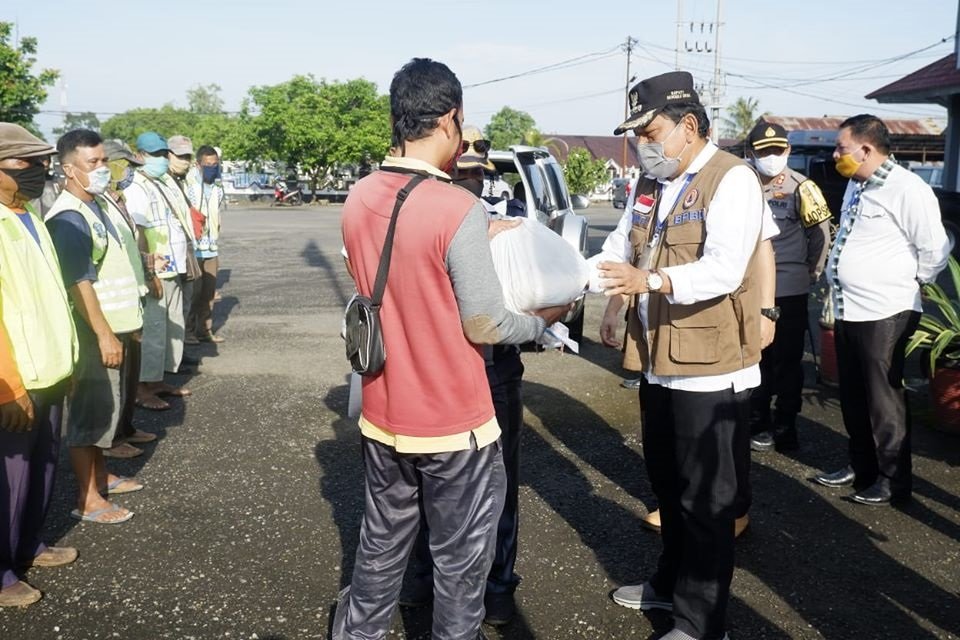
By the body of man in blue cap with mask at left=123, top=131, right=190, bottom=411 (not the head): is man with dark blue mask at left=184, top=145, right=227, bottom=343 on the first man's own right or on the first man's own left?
on the first man's own left

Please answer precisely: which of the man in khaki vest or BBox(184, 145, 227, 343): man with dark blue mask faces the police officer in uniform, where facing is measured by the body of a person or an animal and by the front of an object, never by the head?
the man with dark blue mask

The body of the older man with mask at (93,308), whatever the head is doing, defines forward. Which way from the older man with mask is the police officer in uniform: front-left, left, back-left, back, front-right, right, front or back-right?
front-left

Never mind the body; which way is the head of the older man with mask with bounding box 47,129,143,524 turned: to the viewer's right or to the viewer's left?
to the viewer's right

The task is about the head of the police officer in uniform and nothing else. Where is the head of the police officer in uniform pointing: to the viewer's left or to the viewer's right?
to the viewer's left

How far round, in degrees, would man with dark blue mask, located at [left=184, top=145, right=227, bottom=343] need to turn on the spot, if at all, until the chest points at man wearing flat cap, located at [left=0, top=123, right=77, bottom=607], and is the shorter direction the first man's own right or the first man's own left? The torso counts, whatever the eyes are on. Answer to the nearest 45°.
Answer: approximately 45° to the first man's own right

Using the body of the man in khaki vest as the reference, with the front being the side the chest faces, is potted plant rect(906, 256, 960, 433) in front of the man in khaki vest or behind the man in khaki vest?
behind

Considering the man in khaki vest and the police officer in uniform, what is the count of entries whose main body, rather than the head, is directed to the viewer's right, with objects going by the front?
0

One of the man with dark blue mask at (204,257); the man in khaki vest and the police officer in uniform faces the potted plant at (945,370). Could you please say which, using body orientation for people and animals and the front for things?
the man with dark blue mask

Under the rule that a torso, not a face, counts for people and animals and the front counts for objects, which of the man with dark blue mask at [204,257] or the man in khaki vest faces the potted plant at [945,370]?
the man with dark blue mask

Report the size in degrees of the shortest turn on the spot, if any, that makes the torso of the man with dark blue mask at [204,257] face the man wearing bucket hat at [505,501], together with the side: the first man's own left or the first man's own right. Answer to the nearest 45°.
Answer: approximately 45° to the first man's own right

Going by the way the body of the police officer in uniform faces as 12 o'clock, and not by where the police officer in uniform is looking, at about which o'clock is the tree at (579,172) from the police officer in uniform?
The tree is roughly at 4 o'clock from the police officer in uniform.

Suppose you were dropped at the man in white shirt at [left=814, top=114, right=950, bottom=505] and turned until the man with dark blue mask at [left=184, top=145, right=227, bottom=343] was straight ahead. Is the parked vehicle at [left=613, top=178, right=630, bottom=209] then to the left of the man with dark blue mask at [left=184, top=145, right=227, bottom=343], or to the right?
right

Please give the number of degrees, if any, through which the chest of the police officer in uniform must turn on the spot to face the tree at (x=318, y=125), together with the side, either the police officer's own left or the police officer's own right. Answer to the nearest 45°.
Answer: approximately 90° to the police officer's own right

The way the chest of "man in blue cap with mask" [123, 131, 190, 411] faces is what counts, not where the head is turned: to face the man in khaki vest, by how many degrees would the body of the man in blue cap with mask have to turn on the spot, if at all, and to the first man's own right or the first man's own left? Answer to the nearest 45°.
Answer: approximately 45° to the first man's own right

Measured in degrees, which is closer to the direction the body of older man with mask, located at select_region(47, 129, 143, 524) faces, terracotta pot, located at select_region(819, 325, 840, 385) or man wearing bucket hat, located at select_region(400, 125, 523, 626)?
the man wearing bucket hat

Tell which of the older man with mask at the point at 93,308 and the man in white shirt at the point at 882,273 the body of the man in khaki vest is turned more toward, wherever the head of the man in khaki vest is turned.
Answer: the older man with mask
